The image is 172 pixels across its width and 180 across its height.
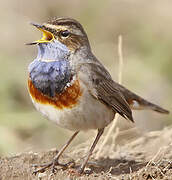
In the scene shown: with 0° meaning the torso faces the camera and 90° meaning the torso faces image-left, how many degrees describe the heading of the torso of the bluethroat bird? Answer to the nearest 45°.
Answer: approximately 45°
